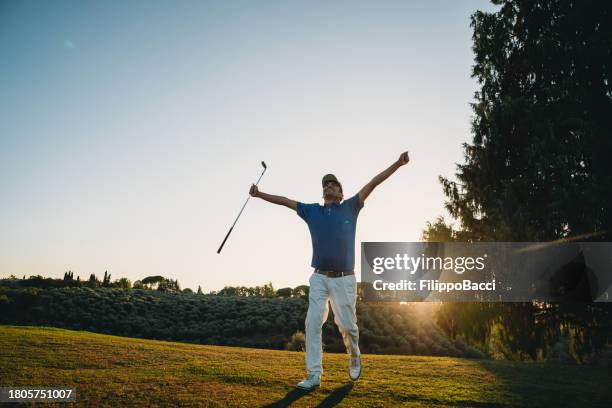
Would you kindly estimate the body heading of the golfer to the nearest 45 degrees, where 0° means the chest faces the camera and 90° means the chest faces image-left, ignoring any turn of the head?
approximately 0°

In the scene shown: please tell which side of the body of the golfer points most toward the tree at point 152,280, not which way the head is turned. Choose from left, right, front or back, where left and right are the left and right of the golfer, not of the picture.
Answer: back

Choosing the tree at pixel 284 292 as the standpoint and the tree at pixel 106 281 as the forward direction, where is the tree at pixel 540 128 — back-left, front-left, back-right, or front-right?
back-left

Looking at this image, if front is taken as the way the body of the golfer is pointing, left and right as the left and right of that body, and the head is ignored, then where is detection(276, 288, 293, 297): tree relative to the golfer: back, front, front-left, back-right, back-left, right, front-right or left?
back

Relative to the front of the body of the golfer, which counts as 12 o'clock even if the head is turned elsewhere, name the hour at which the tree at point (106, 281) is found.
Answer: The tree is roughly at 5 o'clock from the golfer.

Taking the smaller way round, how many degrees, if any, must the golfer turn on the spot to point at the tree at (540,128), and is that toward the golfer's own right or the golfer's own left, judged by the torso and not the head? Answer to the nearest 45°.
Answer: approximately 135° to the golfer's own left

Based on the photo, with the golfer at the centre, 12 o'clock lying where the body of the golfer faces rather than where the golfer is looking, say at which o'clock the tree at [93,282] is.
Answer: The tree is roughly at 5 o'clock from the golfer.
